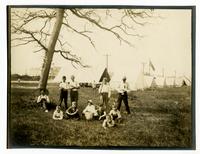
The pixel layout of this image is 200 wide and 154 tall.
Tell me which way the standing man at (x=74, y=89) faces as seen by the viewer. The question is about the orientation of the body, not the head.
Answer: toward the camera

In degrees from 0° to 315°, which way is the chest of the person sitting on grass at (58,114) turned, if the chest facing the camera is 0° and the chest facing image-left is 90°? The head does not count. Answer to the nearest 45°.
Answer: approximately 0°

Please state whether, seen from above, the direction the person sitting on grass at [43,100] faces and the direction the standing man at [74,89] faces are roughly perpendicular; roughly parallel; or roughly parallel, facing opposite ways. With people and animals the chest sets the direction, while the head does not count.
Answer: roughly parallel

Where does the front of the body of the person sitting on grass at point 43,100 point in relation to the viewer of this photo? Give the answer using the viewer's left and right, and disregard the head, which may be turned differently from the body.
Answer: facing the viewer

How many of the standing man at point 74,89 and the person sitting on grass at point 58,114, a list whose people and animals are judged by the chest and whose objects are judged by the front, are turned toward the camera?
2

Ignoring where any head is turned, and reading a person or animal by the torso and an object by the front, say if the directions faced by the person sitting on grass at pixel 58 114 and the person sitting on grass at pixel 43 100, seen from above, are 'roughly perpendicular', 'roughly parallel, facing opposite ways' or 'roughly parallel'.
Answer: roughly parallel
